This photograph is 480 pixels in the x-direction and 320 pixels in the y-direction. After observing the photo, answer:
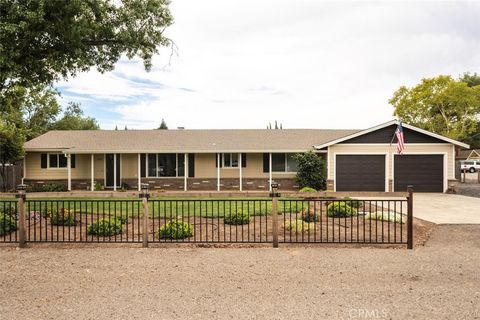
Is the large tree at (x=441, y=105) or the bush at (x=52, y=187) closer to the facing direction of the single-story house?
the bush

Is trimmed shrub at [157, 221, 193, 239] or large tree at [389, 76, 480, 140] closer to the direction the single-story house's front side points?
the trimmed shrub

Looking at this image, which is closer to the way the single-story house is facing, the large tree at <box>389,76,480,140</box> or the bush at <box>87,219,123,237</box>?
the bush

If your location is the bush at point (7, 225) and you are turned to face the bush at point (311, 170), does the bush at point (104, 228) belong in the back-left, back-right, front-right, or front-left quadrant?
front-right

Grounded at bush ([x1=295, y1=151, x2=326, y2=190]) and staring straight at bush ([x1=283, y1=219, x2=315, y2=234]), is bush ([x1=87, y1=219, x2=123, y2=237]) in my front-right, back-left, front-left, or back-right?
front-right

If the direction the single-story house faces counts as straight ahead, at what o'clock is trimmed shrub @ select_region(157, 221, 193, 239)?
The trimmed shrub is roughly at 12 o'clock from the single-story house.

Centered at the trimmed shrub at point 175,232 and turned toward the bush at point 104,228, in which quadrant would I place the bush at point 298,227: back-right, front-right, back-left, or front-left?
back-right

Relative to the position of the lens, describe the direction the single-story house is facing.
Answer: facing the viewer

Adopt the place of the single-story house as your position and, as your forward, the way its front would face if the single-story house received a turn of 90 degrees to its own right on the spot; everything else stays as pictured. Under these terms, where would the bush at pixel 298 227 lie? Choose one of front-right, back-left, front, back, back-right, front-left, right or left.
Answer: left

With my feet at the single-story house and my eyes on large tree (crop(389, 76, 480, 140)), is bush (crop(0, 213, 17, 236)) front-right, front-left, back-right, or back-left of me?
back-right

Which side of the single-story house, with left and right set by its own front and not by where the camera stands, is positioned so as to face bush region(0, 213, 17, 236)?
front

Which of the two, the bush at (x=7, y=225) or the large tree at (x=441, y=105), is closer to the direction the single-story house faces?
the bush

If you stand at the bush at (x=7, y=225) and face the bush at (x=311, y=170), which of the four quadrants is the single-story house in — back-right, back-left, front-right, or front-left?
front-left

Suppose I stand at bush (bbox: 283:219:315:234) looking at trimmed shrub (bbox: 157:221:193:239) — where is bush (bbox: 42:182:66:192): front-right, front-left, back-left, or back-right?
front-right
